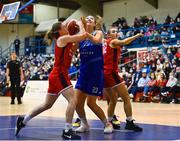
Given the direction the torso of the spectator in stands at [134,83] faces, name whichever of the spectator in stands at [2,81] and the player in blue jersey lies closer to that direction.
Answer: the player in blue jersey

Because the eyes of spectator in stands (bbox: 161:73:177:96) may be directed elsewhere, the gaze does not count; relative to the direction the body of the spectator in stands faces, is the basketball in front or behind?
in front

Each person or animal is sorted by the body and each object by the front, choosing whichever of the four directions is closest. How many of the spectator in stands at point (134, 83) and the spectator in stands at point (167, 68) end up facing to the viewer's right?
0

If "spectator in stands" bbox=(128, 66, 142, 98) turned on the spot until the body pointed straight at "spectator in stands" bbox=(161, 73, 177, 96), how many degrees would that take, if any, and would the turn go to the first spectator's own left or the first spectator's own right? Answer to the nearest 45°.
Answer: approximately 90° to the first spectator's own left

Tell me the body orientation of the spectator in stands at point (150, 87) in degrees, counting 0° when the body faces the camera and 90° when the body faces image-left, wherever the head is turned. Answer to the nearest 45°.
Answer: approximately 45°

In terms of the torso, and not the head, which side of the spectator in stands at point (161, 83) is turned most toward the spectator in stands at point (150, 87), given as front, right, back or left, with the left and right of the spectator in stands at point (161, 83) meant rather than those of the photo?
right

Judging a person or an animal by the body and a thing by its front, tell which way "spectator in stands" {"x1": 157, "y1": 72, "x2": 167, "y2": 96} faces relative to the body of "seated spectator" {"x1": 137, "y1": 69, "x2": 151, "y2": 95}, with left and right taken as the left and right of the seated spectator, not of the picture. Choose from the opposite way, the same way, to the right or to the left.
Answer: the same way

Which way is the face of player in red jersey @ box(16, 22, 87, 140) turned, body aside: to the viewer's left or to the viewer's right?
to the viewer's right

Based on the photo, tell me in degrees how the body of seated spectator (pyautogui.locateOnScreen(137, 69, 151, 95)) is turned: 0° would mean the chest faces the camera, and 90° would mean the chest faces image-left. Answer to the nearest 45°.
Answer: approximately 45°

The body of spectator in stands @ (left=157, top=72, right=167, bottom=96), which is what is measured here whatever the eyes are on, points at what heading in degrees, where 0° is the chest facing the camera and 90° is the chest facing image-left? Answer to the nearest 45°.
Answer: approximately 45°

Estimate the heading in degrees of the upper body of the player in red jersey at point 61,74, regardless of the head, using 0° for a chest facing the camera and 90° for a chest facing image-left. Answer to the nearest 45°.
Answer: approximately 270°

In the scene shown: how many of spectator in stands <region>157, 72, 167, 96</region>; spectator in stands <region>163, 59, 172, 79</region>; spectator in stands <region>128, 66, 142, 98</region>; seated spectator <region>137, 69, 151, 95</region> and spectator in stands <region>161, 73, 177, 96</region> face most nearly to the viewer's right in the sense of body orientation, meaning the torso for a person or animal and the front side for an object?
0

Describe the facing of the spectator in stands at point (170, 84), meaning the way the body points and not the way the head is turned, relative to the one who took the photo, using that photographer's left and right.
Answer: facing the viewer and to the left of the viewer

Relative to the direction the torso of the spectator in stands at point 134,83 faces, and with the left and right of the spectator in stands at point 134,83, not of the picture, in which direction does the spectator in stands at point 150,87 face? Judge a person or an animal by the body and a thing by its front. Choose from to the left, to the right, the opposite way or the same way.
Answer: the same way
